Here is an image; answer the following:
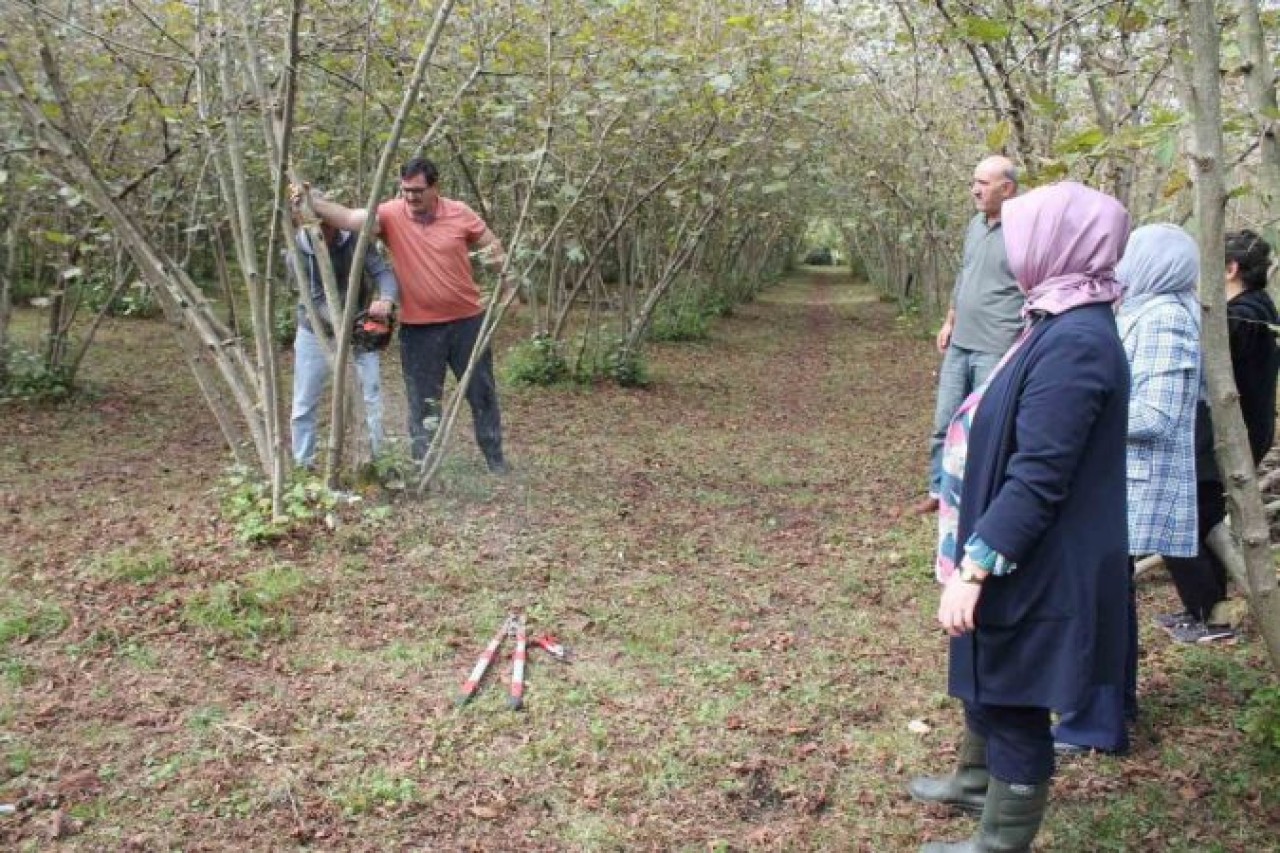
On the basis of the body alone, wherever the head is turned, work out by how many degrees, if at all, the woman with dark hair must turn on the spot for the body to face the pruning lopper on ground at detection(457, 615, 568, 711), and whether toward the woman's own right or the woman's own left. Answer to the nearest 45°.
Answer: approximately 45° to the woman's own left

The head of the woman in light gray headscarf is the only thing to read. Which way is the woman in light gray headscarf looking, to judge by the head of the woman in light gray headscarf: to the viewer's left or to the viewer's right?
to the viewer's left

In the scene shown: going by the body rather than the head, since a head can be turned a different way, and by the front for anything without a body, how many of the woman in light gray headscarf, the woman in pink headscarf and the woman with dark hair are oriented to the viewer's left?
3

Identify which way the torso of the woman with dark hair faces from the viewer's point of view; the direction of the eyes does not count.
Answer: to the viewer's left

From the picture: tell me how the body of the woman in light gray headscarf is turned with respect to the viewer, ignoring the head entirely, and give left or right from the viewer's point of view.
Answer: facing to the left of the viewer

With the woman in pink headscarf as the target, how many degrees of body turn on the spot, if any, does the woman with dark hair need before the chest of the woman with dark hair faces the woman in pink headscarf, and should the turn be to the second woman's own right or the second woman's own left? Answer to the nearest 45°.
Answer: approximately 90° to the second woman's own left

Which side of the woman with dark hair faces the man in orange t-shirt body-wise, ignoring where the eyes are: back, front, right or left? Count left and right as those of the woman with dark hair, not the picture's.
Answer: front

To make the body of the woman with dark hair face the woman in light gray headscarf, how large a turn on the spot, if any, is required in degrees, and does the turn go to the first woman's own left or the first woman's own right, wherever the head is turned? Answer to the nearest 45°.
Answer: approximately 90° to the first woman's own left

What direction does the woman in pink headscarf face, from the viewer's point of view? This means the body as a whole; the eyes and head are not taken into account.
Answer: to the viewer's left

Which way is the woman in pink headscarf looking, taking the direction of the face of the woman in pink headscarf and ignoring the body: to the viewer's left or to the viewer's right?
to the viewer's left

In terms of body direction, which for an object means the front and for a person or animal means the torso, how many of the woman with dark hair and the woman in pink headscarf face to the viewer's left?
2
